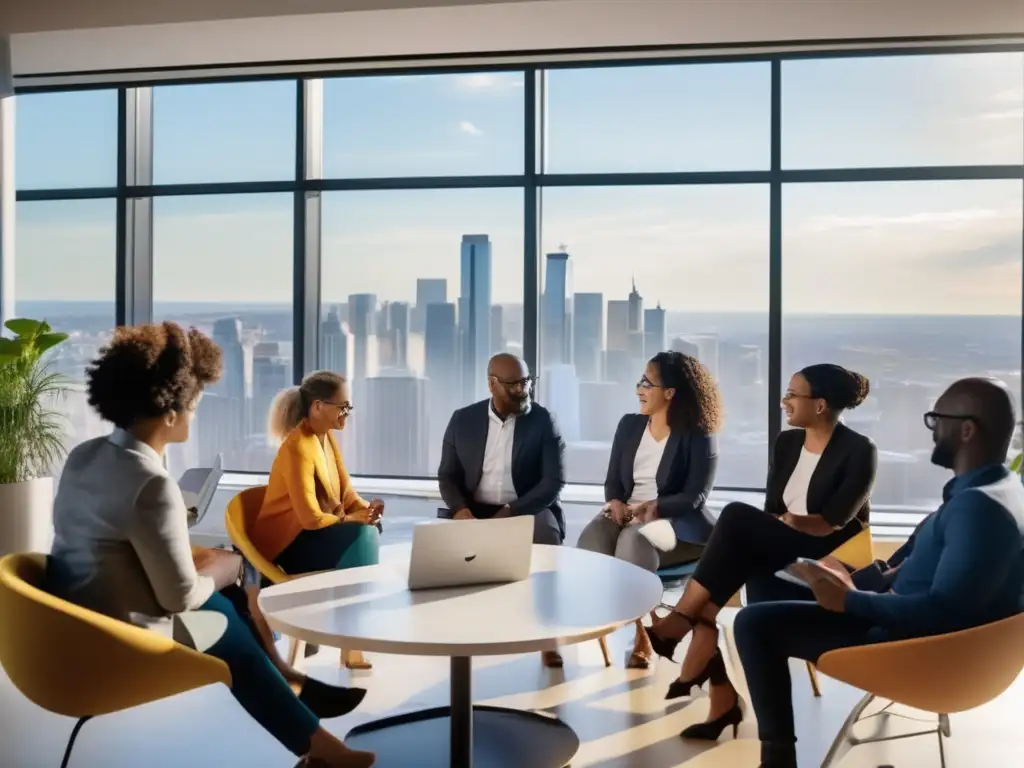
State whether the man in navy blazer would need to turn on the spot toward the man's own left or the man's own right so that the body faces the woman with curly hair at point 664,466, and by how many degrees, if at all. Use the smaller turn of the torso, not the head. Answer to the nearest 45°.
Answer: approximately 90° to the man's own left

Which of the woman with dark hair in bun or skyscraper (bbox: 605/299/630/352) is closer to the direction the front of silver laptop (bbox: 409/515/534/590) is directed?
the skyscraper

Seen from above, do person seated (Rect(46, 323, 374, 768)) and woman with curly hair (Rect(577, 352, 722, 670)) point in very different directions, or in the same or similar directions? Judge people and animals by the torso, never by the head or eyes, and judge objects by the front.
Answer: very different directions

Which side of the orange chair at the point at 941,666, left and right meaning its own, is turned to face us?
left

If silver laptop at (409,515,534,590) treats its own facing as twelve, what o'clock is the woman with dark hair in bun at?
The woman with dark hair in bun is roughly at 2 o'clock from the silver laptop.

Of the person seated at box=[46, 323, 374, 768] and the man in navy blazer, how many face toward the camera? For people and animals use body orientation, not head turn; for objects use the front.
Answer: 1

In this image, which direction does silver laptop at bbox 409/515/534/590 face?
away from the camera

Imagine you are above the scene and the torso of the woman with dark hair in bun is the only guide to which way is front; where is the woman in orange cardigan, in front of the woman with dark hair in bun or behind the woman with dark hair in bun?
in front

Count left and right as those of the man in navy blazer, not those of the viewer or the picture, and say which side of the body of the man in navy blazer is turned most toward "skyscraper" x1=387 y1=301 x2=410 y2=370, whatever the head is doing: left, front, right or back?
back

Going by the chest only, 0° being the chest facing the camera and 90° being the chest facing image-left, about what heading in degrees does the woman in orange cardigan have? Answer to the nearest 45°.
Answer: approximately 270°

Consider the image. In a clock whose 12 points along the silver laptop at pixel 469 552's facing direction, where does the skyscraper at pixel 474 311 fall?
The skyscraper is roughly at 12 o'clock from the silver laptop.

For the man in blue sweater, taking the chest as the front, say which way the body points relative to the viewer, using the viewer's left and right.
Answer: facing to the left of the viewer

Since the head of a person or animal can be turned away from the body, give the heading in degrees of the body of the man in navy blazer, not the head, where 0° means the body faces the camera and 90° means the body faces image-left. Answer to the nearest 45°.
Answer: approximately 0°

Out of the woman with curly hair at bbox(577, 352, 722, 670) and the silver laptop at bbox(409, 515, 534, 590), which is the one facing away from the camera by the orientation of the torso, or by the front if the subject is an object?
the silver laptop

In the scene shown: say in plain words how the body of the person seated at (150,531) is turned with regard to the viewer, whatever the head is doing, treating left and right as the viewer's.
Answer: facing away from the viewer and to the right of the viewer

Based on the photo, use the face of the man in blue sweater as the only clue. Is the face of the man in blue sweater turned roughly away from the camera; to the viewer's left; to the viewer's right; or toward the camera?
to the viewer's left
